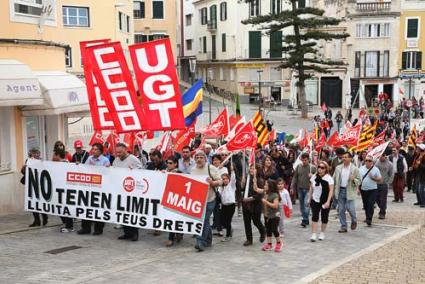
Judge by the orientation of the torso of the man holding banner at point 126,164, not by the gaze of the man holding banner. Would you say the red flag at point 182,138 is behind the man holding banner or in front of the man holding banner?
behind

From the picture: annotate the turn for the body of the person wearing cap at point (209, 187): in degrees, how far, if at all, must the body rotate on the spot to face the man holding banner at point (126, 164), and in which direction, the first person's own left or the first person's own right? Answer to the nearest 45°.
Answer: approximately 90° to the first person's own right

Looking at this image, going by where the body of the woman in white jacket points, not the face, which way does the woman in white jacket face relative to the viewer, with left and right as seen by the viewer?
facing the viewer and to the left of the viewer

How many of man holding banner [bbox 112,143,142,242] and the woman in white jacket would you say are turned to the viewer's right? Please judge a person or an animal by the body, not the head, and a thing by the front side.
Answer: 0

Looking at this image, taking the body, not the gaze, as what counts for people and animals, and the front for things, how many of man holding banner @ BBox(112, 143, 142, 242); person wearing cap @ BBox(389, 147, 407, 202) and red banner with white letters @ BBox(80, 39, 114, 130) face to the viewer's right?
0

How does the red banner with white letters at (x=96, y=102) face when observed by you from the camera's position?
facing the viewer

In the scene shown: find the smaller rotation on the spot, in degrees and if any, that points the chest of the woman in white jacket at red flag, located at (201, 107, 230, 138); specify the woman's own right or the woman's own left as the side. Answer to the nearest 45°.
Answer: approximately 135° to the woman's own right

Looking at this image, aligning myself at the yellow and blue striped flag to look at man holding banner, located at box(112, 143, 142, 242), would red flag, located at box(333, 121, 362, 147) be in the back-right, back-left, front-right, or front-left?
back-left

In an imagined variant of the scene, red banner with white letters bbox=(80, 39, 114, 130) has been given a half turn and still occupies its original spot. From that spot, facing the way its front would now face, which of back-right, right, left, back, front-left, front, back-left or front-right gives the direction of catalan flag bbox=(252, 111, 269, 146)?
front-right

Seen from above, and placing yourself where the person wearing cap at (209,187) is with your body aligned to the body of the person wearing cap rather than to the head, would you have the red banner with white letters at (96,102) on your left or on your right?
on your right

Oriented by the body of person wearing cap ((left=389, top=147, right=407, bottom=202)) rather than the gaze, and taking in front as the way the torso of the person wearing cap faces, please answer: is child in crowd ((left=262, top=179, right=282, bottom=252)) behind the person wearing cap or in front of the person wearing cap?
in front

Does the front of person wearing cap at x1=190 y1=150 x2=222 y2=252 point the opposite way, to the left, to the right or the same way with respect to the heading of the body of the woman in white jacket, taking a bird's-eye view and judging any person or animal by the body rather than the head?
the same way

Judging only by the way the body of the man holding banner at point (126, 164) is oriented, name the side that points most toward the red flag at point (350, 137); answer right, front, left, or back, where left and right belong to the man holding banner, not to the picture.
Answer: back
